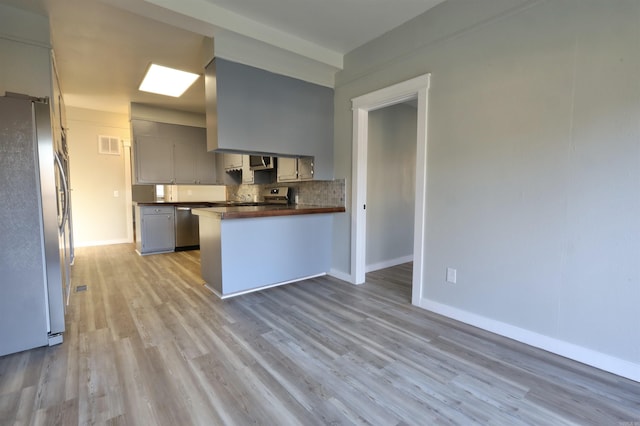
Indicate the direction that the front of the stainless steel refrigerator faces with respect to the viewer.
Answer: facing to the right of the viewer

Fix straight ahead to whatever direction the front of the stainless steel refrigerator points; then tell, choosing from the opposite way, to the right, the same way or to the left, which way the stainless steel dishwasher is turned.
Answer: to the right

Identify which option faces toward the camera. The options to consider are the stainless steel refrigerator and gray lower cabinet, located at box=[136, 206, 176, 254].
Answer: the gray lower cabinet

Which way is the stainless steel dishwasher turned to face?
toward the camera

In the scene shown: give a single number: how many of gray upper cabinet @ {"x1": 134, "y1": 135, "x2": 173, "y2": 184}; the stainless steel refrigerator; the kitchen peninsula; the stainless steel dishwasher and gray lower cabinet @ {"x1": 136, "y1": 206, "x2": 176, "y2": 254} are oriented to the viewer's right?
1

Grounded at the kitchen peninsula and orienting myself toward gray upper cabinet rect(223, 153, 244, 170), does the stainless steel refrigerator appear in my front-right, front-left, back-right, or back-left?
back-left

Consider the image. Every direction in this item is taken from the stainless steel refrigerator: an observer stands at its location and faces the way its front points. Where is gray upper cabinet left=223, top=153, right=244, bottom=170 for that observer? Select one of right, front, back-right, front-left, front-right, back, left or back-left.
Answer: front-left

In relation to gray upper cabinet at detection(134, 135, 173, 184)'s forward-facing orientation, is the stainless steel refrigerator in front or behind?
in front

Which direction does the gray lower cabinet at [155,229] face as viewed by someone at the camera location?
facing the viewer
